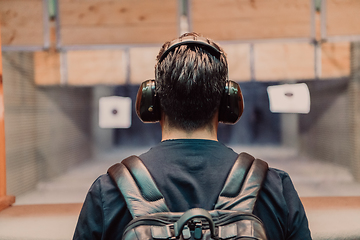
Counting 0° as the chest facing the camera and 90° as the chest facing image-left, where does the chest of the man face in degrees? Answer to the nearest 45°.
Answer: approximately 180°

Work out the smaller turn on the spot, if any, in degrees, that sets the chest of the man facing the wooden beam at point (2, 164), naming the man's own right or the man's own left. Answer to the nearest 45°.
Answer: approximately 45° to the man's own left

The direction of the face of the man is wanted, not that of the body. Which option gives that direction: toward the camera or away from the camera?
away from the camera
